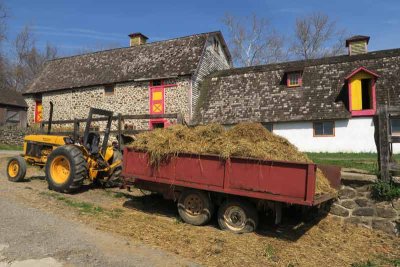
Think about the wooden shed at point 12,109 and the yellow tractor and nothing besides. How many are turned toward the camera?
1

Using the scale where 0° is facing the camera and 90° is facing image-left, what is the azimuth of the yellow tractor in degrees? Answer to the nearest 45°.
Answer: approximately 135°

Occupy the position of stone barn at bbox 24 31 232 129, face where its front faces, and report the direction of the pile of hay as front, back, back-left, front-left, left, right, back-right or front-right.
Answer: front-left

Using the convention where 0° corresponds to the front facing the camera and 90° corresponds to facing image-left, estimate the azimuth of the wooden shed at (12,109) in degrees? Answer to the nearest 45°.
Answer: approximately 0°

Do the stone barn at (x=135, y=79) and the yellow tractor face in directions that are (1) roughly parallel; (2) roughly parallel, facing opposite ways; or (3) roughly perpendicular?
roughly perpendicular

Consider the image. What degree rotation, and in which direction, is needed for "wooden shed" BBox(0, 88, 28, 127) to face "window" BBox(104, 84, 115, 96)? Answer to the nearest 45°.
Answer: approximately 45° to its left

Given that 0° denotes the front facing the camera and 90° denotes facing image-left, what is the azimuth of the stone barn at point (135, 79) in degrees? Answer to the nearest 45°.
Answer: approximately 45°
